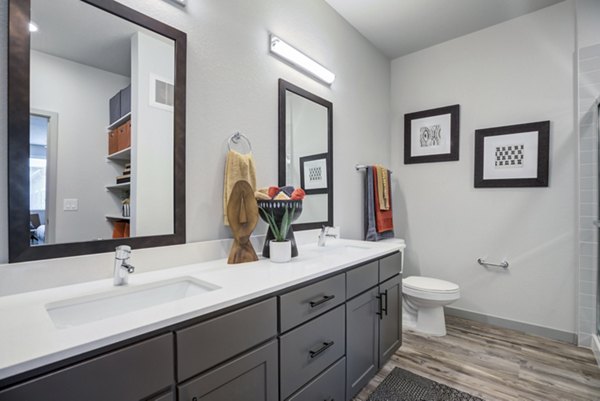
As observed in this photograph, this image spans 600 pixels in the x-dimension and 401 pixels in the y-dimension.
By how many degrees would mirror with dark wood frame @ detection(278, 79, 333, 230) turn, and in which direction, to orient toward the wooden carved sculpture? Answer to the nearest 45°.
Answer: approximately 90° to its right

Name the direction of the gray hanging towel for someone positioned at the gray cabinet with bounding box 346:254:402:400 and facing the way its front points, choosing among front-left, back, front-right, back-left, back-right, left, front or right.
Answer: back-left

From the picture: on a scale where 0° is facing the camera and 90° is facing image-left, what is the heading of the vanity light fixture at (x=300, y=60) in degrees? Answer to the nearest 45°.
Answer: approximately 315°

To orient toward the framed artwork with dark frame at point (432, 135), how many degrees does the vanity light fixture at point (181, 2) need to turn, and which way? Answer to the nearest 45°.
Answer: approximately 45° to its left

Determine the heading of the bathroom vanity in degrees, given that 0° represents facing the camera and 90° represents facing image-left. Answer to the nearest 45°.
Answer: approximately 315°
